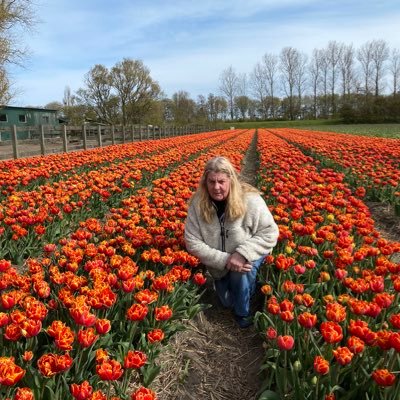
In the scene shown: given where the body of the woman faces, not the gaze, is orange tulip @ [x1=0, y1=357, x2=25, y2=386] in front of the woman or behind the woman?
in front

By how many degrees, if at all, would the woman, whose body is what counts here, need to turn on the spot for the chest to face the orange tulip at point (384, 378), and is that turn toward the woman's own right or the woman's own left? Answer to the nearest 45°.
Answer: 0° — they already face it

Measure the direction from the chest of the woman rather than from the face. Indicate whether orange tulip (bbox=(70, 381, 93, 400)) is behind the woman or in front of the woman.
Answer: in front

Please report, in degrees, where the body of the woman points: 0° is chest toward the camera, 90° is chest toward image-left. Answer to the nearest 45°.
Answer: approximately 0°

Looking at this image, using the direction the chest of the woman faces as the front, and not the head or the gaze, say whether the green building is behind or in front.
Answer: behind
